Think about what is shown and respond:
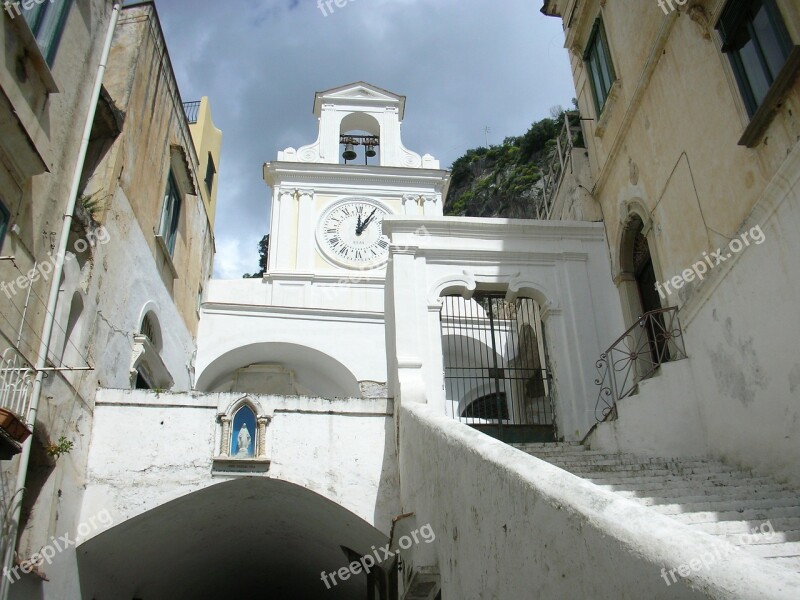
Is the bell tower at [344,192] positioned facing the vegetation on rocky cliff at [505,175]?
no

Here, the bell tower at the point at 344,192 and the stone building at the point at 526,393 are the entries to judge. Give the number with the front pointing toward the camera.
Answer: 2

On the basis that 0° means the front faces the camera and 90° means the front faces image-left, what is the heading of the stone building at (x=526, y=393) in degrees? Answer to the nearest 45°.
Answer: approximately 0°

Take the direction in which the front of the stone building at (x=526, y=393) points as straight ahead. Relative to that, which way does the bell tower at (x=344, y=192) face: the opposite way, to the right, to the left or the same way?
the same way

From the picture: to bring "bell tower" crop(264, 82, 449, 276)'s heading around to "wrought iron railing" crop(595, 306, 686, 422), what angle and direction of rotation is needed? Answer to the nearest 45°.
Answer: approximately 45° to its left

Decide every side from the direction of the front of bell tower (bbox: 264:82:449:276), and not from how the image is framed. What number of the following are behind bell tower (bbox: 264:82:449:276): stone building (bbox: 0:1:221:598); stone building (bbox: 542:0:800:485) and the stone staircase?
0

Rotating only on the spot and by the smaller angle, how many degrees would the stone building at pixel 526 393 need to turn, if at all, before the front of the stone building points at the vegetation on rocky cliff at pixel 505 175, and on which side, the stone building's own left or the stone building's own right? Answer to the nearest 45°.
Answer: approximately 180°

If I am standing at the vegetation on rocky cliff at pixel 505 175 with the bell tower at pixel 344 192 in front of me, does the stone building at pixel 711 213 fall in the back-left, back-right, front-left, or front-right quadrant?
front-left

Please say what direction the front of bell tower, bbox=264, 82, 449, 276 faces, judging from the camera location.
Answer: facing the viewer

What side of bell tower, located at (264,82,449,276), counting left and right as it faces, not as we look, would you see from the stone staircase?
front

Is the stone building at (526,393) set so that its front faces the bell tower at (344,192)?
no
